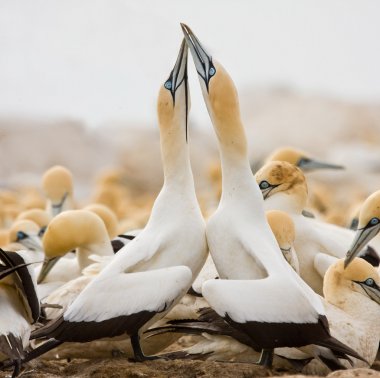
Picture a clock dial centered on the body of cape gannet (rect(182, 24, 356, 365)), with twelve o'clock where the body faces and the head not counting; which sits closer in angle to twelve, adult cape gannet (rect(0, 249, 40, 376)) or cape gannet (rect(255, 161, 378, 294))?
the adult cape gannet

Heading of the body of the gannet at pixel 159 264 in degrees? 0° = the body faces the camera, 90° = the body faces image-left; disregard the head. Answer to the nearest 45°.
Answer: approximately 270°

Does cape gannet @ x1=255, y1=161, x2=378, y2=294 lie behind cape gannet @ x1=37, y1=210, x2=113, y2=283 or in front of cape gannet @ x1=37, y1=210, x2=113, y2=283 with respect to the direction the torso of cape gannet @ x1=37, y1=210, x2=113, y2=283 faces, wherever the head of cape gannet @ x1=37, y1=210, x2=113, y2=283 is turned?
behind

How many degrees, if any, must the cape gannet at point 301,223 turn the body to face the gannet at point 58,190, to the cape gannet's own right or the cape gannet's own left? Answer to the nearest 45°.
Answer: approximately 45° to the cape gannet's own right

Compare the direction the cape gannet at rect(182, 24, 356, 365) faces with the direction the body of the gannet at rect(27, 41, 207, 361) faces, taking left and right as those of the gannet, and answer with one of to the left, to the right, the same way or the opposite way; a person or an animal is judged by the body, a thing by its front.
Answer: the opposite way

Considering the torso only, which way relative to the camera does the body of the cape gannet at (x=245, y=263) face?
to the viewer's left

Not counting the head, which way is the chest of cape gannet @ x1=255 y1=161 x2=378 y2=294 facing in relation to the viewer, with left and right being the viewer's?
facing to the left of the viewer

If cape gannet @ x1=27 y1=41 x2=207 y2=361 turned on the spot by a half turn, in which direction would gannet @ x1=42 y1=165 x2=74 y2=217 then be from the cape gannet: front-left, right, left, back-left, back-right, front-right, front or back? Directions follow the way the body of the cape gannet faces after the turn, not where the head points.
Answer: right

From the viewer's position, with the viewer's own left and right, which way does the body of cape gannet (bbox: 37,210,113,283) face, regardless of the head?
facing to the left of the viewer

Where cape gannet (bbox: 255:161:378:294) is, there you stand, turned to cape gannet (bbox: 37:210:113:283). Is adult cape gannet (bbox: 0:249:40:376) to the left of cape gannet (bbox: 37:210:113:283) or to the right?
left

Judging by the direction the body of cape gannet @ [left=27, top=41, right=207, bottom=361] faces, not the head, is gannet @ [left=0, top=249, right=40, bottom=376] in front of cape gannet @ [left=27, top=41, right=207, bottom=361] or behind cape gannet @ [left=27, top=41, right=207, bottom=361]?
behind
